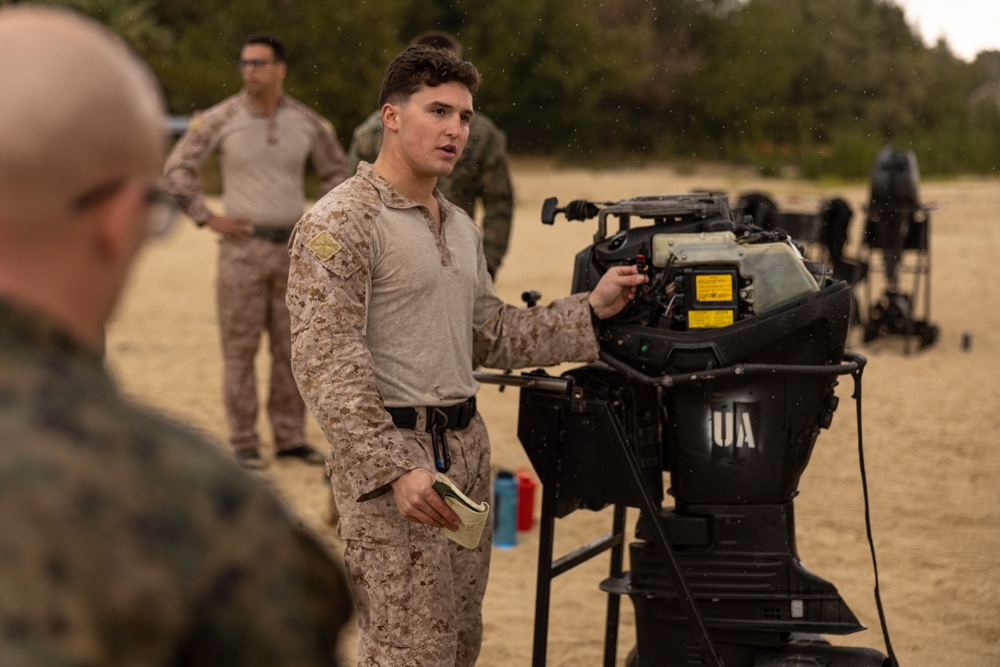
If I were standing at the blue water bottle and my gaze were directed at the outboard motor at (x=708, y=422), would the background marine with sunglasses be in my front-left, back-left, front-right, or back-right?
back-right

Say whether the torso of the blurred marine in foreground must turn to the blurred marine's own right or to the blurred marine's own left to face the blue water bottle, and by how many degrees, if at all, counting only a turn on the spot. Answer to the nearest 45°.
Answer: approximately 45° to the blurred marine's own left

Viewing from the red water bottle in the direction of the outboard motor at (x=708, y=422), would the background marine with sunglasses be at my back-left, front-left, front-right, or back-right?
back-right

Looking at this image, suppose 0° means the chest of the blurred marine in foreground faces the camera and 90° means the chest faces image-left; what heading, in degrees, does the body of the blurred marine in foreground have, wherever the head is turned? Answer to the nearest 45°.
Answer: approximately 225°
